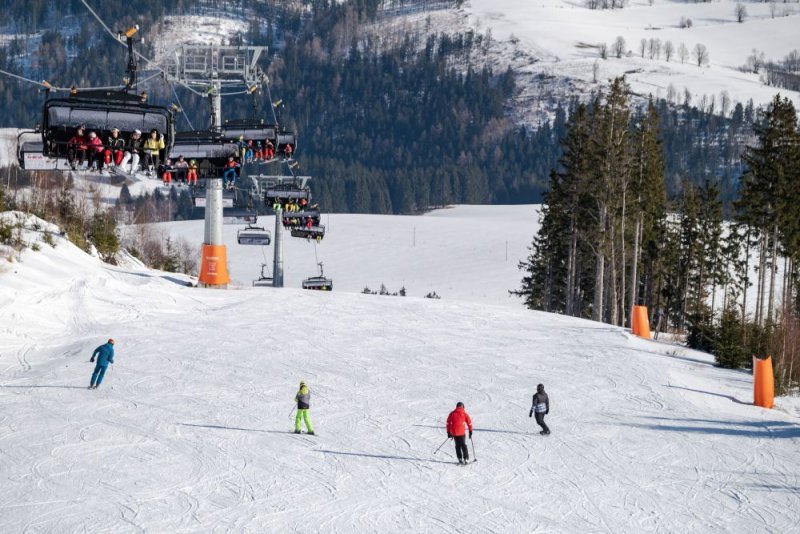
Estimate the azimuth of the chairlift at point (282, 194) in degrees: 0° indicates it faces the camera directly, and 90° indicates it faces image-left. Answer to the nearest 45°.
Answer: approximately 0°

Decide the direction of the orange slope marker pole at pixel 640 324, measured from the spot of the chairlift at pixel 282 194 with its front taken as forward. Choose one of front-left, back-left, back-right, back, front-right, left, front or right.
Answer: front-left

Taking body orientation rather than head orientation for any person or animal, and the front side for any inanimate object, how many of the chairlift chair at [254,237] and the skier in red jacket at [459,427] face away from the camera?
2

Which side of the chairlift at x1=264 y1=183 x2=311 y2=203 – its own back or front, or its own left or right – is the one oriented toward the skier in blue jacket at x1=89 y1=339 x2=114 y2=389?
front

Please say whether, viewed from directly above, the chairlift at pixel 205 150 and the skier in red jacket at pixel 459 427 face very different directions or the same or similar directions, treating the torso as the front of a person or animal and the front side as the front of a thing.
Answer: very different directions

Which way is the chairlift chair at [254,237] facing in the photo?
away from the camera

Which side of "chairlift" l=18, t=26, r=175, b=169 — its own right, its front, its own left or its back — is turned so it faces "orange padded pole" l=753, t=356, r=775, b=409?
left

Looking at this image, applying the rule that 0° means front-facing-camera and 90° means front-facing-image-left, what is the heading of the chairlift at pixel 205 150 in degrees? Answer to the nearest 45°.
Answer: approximately 0°

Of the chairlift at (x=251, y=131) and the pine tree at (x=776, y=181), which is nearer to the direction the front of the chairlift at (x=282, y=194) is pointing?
the chairlift

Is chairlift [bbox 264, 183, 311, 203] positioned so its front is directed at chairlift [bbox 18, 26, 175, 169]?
yes

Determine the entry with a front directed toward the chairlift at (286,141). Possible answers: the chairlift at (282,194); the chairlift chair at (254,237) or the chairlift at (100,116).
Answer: the chairlift at (282,194)

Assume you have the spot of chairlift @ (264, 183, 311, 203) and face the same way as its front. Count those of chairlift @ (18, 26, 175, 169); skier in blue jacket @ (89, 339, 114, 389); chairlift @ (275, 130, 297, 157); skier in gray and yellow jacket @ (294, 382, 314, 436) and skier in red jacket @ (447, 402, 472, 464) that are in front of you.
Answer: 5

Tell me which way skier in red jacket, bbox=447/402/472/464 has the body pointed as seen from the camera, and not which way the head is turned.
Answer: away from the camera

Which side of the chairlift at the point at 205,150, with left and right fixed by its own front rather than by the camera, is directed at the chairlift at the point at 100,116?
front

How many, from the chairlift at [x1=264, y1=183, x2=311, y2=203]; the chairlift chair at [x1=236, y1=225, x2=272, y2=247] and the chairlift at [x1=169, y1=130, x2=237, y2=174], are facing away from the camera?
1
